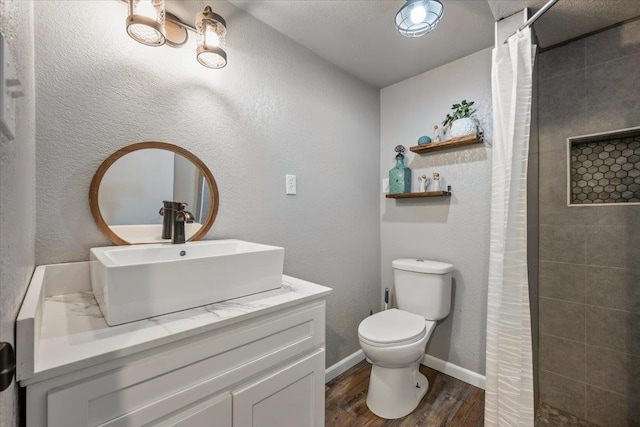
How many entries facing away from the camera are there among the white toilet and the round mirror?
0

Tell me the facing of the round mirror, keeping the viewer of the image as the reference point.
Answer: facing the viewer

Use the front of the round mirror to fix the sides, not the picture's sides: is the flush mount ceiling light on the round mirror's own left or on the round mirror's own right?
on the round mirror's own left

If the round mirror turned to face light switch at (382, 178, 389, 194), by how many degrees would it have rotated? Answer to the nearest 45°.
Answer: approximately 90° to its left

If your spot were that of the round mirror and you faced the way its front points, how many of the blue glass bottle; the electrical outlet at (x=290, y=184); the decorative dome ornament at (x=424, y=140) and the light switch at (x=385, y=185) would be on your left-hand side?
4

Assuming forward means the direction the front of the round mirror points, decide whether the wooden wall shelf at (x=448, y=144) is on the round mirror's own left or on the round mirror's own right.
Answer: on the round mirror's own left

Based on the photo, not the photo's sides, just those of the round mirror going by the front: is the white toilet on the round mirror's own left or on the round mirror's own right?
on the round mirror's own left

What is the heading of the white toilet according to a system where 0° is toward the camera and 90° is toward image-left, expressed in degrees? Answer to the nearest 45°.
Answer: approximately 45°
